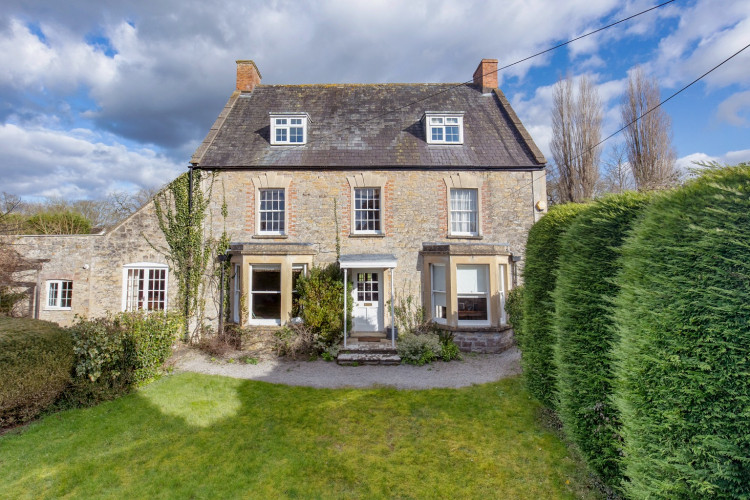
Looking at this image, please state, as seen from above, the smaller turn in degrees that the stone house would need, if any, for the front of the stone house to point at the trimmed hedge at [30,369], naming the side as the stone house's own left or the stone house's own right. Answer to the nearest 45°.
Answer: approximately 45° to the stone house's own right

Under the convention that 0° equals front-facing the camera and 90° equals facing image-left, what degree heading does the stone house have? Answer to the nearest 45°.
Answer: approximately 0°

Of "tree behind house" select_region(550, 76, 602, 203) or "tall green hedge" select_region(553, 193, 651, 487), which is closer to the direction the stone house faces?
the tall green hedge

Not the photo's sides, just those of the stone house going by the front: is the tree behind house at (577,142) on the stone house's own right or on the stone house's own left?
on the stone house's own left

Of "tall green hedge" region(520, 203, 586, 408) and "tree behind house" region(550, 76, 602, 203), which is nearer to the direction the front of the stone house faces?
the tall green hedge

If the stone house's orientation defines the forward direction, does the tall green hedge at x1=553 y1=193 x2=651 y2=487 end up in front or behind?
in front

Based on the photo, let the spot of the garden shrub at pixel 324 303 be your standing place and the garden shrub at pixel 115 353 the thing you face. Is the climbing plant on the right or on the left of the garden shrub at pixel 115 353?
right

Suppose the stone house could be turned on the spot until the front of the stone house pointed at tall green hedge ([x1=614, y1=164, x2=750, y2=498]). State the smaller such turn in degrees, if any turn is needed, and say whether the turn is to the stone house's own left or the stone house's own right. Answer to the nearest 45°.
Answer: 0° — it already faces it
